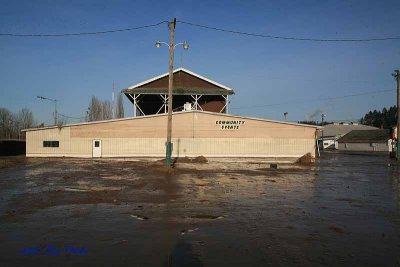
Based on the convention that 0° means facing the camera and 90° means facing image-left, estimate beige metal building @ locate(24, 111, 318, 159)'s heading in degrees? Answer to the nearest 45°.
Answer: approximately 0°

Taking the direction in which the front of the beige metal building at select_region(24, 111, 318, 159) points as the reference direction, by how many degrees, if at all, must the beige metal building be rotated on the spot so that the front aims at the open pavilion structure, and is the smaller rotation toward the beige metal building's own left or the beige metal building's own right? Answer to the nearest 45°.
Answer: approximately 180°
